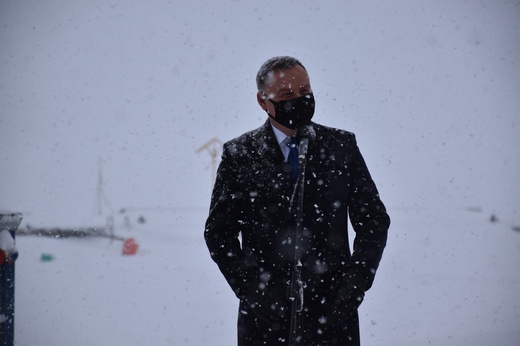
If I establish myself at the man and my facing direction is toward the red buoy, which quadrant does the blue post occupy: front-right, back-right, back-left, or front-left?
front-left

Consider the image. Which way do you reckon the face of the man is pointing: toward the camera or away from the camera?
toward the camera

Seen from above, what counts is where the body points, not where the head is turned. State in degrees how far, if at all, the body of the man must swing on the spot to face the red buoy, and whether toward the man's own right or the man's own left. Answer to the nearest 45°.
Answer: approximately 180°

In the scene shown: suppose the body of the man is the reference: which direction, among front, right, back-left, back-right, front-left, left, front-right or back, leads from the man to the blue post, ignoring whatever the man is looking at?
back-right

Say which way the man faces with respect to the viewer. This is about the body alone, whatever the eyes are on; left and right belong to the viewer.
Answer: facing the viewer
